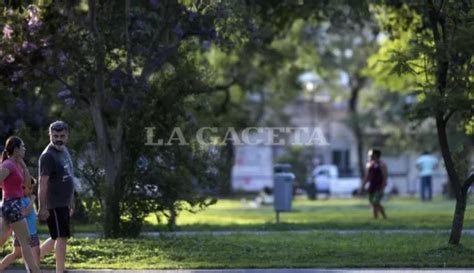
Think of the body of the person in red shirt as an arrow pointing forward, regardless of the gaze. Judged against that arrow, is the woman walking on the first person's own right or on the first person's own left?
on the first person's own left

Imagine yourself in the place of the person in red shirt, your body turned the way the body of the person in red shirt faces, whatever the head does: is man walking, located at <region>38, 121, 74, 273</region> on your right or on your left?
on your left

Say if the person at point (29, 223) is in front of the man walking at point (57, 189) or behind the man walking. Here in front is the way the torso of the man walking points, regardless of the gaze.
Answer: behind

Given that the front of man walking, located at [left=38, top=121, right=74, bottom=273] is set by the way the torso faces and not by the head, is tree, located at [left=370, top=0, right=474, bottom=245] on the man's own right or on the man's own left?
on the man's own left

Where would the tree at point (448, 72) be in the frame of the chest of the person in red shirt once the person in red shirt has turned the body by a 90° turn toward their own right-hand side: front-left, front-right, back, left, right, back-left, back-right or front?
back
